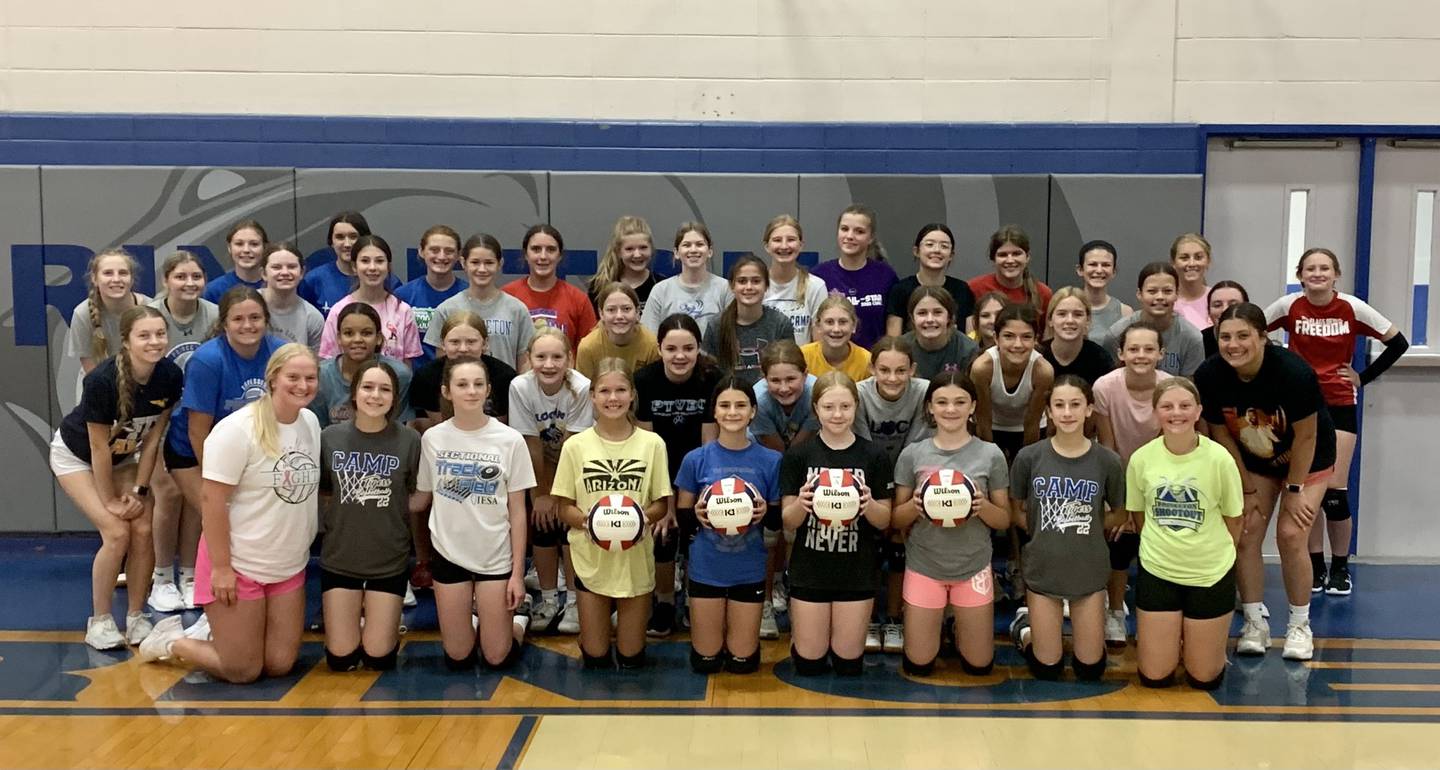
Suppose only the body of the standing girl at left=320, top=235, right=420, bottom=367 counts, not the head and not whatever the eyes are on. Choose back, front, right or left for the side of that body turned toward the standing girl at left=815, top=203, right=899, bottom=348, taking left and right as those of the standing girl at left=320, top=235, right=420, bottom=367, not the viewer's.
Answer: left

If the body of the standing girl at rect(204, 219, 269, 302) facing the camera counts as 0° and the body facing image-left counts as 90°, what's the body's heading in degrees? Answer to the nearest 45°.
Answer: approximately 0°

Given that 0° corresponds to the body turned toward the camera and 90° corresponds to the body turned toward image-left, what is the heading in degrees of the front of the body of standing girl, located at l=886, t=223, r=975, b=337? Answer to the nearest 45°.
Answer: approximately 0°

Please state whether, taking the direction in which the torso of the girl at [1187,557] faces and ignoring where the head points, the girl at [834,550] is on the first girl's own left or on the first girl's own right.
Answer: on the first girl's own right

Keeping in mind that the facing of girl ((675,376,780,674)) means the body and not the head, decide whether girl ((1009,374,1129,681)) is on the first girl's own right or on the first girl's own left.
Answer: on the first girl's own left
